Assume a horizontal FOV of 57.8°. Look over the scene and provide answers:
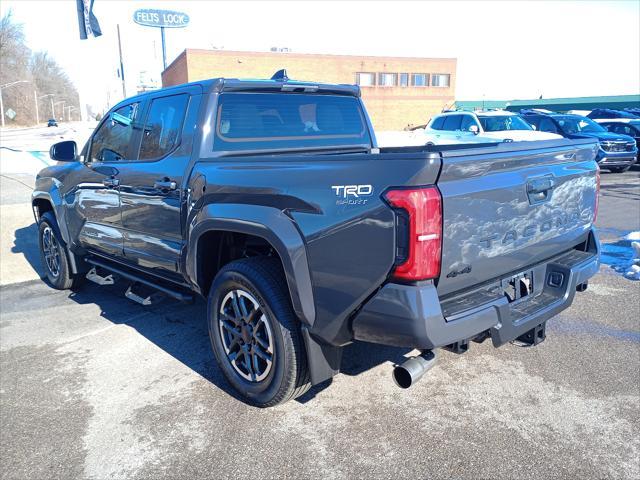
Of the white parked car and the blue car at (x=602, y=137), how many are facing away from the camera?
0

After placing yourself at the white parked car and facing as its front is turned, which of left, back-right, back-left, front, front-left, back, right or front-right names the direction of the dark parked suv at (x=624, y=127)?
left

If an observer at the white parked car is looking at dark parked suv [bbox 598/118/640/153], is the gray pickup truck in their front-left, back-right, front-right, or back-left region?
back-right

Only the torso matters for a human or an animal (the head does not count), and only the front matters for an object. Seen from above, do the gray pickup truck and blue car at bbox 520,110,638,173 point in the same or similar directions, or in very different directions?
very different directions

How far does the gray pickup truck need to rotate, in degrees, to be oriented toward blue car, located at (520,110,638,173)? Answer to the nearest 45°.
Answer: approximately 90° to its right

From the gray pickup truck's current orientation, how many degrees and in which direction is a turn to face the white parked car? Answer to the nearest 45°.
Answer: approximately 45° to its right

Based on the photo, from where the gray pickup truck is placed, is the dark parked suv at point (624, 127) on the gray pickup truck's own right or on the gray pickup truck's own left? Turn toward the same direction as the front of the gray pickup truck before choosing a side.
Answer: on the gray pickup truck's own right

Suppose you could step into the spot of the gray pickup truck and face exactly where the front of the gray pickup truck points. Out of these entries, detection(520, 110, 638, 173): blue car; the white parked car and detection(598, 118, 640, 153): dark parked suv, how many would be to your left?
0

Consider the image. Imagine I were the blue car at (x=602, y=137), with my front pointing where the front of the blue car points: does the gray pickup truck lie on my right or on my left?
on my right

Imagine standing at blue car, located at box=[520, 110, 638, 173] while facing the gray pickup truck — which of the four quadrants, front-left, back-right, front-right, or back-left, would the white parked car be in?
front-right

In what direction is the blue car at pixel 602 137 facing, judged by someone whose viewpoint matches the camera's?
facing the viewer and to the right of the viewer

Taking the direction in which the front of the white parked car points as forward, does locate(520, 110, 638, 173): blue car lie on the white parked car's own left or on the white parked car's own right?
on the white parked car's own left

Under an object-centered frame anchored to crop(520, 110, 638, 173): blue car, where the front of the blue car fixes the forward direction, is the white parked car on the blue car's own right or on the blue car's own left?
on the blue car's own right

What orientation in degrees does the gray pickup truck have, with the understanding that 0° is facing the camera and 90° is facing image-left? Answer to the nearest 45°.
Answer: approximately 135°

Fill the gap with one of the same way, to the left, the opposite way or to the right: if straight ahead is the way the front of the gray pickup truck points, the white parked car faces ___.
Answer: the opposite way
